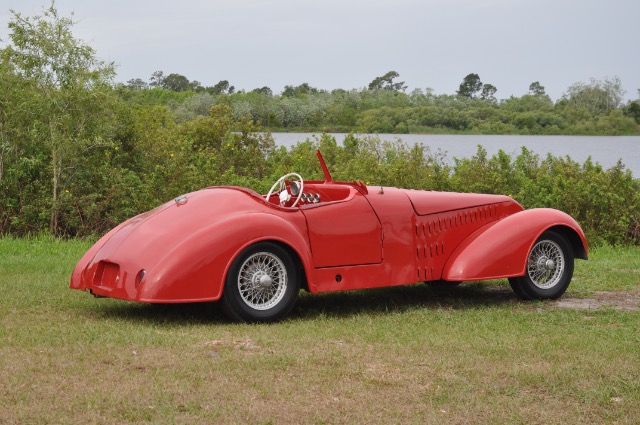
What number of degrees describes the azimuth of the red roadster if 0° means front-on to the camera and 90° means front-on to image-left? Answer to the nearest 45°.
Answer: approximately 225°

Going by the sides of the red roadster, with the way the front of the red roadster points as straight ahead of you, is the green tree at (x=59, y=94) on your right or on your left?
on your left
